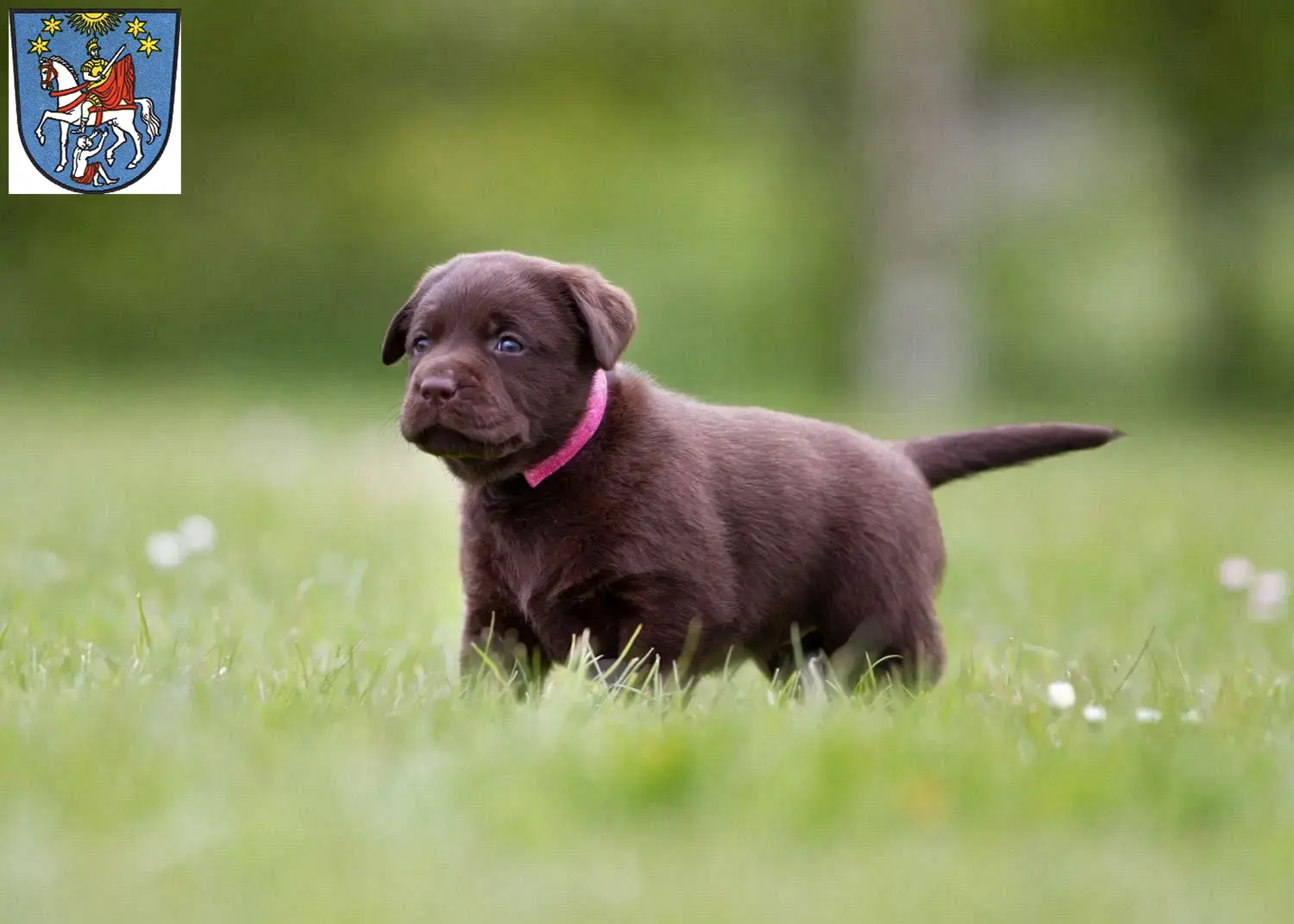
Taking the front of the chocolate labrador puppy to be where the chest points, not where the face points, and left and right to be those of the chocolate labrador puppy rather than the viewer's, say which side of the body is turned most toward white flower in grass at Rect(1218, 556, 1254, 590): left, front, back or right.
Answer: back

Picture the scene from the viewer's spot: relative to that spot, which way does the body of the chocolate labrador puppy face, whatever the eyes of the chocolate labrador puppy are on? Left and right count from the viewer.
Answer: facing the viewer and to the left of the viewer

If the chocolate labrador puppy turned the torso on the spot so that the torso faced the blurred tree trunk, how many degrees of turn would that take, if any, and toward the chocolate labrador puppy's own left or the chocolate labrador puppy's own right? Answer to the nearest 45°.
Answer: approximately 135° to the chocolate labrador puppy's own right

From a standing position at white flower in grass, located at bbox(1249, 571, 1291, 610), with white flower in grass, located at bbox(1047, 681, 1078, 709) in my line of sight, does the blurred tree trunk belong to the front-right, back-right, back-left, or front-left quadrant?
back-right

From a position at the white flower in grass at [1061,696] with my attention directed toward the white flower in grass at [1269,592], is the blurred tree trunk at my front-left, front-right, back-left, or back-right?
front-left

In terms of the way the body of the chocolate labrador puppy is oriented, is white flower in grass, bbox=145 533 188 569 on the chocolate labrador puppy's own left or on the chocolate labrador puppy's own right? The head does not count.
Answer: on the chocolate labrador puppy's own right

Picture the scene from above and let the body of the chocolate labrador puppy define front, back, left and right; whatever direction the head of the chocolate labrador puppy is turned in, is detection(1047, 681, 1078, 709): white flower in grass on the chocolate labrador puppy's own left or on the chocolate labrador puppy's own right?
on the chocolate labrador puppy's own left

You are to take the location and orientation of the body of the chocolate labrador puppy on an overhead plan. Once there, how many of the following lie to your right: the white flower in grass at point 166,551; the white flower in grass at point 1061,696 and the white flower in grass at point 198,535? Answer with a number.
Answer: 2

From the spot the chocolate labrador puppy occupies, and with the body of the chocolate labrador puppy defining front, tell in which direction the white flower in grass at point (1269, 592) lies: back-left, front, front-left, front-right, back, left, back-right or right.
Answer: back

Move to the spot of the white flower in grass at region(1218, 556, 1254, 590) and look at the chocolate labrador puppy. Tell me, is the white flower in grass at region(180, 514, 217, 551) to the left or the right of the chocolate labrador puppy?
right
